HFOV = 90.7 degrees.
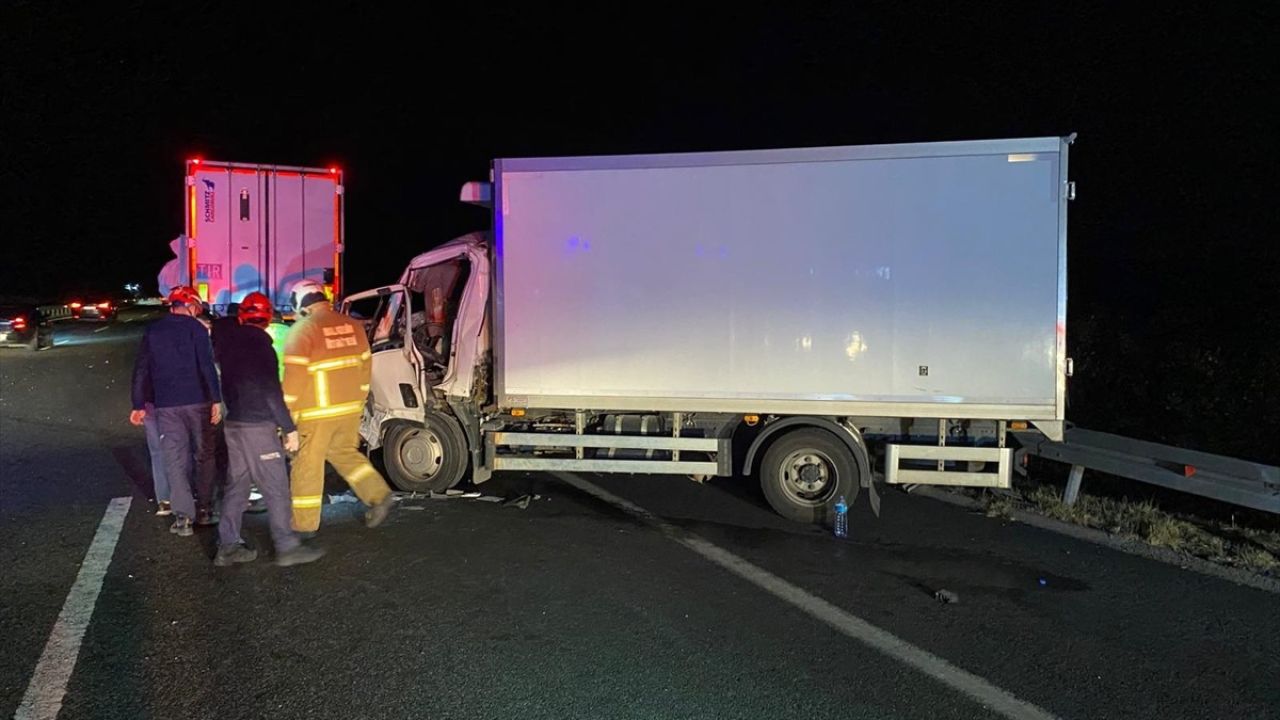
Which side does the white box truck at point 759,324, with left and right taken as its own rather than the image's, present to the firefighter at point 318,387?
front

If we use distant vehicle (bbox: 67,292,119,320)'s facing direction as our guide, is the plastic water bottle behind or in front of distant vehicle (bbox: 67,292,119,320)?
behind

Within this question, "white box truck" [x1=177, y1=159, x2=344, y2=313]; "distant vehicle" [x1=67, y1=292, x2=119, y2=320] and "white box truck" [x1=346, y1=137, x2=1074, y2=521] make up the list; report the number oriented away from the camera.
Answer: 2

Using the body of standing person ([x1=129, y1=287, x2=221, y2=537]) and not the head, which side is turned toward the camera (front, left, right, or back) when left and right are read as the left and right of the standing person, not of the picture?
back

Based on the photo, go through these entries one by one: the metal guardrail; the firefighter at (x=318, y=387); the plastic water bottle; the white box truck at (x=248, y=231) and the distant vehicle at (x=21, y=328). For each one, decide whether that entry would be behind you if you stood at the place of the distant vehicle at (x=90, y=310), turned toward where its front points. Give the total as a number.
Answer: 5

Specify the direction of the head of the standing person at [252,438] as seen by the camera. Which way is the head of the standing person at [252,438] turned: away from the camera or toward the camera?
away from the camera

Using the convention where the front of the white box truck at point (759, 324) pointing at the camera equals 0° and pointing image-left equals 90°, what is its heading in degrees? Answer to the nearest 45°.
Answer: approximately 90°

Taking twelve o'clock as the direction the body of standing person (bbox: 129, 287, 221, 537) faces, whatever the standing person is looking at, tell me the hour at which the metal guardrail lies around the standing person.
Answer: The metal guardrail is roughly at 4 o'clock from the standing person.

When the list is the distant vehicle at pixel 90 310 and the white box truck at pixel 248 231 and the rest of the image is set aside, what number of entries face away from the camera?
2

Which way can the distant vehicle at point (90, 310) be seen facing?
away from the camera

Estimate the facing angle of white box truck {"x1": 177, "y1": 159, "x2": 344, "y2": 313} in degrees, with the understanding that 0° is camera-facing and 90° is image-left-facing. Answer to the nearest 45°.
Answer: approximately 180°

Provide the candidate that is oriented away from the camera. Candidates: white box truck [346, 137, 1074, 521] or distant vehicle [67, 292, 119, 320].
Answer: the distant vehicle

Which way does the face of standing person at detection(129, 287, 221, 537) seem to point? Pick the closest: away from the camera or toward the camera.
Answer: away from the camera
